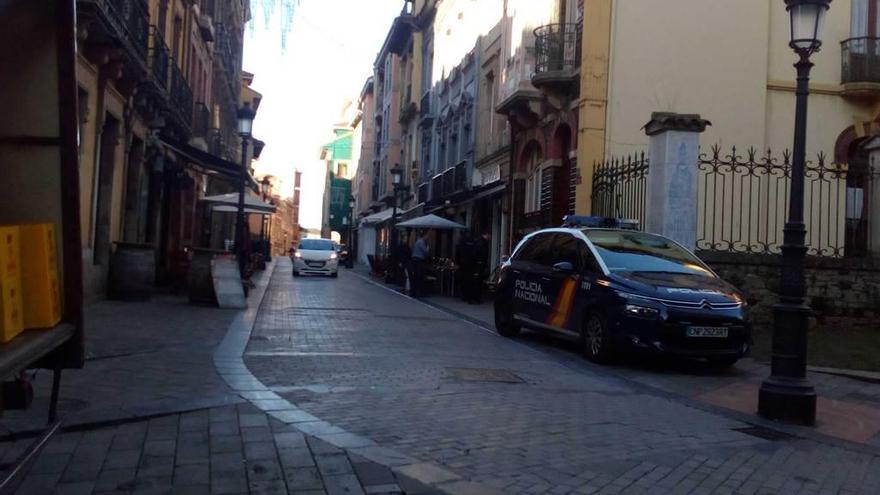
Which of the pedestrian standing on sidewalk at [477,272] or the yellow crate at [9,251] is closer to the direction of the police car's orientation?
the yellow crate

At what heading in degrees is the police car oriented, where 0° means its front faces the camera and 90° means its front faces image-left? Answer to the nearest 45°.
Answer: approximately 315°

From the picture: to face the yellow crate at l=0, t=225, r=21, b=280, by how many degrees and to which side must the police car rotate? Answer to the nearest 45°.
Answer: approximately 45° to its right

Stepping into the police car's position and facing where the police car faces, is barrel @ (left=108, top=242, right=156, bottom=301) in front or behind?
behind

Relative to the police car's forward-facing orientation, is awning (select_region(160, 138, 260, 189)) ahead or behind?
behind

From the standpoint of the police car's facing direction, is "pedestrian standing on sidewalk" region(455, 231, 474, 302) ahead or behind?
behind

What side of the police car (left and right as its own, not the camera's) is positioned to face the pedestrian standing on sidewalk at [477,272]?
back

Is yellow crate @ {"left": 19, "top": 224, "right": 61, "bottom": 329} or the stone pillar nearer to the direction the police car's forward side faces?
the yellow crate

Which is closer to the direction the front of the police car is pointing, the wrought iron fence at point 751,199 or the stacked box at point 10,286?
the stacked box

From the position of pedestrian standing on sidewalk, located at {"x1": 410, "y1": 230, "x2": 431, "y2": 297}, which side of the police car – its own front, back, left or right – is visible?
back
